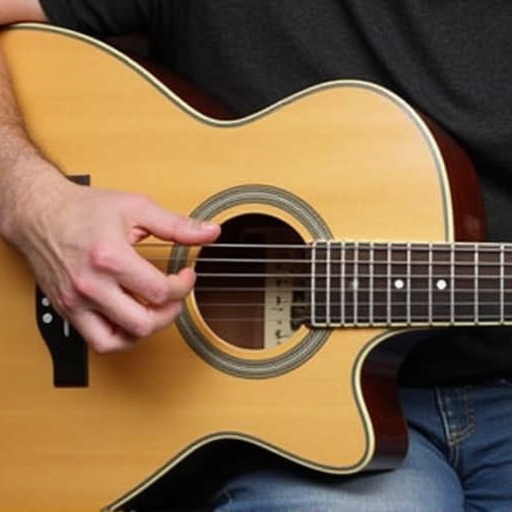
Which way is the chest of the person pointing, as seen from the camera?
toward the camera

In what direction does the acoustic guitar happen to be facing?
toward the camera
